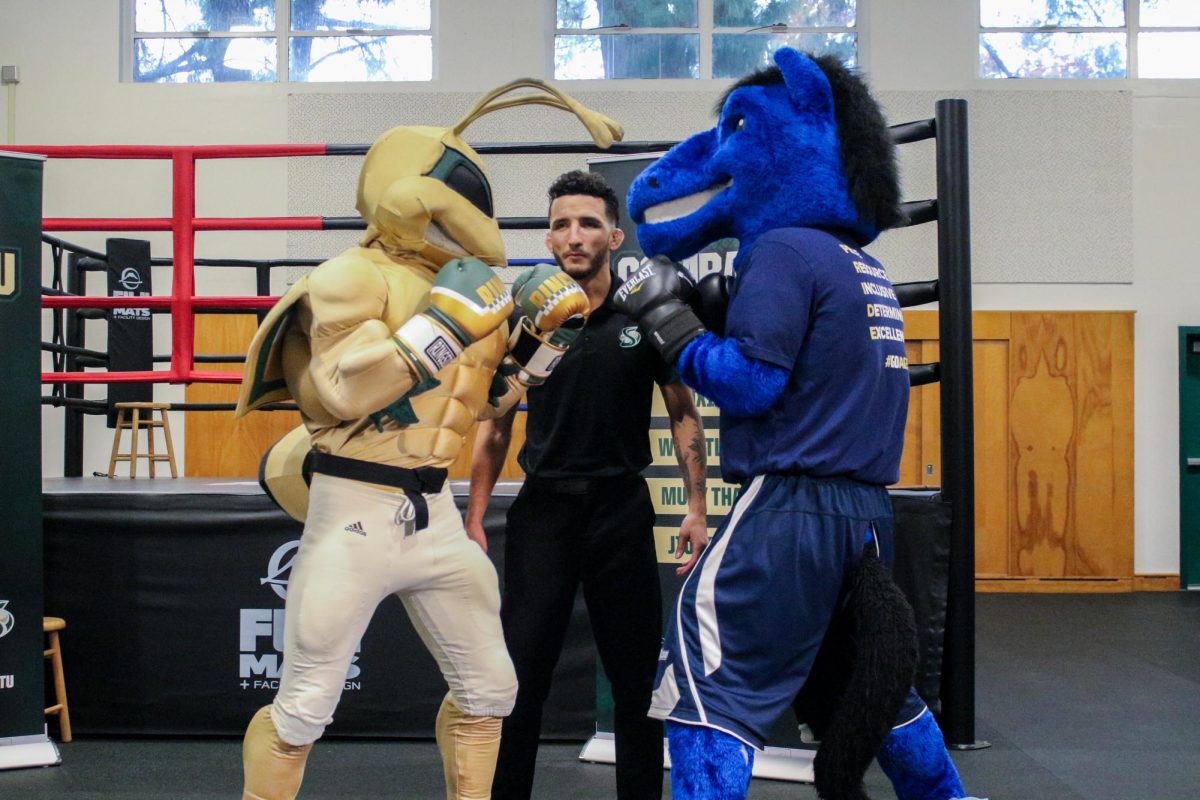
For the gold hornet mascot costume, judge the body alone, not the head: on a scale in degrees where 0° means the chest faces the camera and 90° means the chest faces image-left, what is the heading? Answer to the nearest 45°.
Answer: approximately 315°

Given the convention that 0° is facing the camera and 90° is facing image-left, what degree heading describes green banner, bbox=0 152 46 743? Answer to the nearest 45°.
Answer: approximately 0°

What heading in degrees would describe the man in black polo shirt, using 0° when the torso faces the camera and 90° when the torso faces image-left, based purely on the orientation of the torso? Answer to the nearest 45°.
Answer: approximately 0°

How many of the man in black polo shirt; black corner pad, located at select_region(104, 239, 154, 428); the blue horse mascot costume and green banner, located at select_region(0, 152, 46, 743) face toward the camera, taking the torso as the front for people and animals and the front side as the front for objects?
3

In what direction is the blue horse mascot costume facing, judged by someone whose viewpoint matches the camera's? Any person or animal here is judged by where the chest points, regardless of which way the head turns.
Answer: facing away from the viewer and to the left of the viewer

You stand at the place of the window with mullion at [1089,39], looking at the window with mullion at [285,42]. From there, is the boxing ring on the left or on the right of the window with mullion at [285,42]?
left
